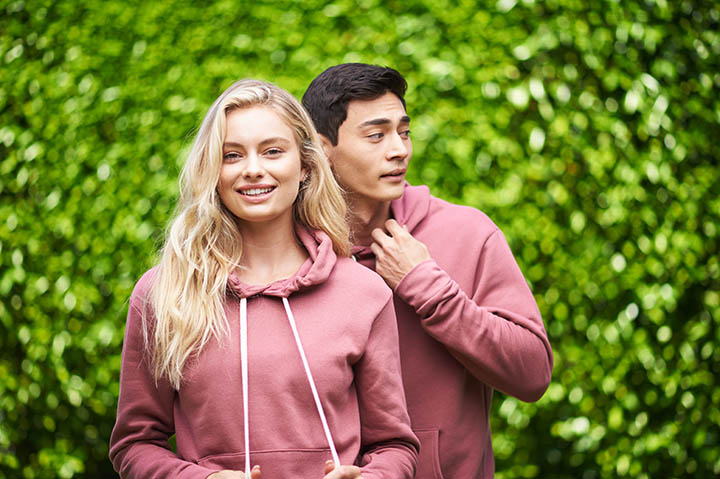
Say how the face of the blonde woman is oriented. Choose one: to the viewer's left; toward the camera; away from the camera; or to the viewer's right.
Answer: toward the camera

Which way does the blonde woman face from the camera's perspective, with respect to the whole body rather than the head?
toward the camera

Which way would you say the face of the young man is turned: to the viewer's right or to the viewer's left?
to the viewer's right
